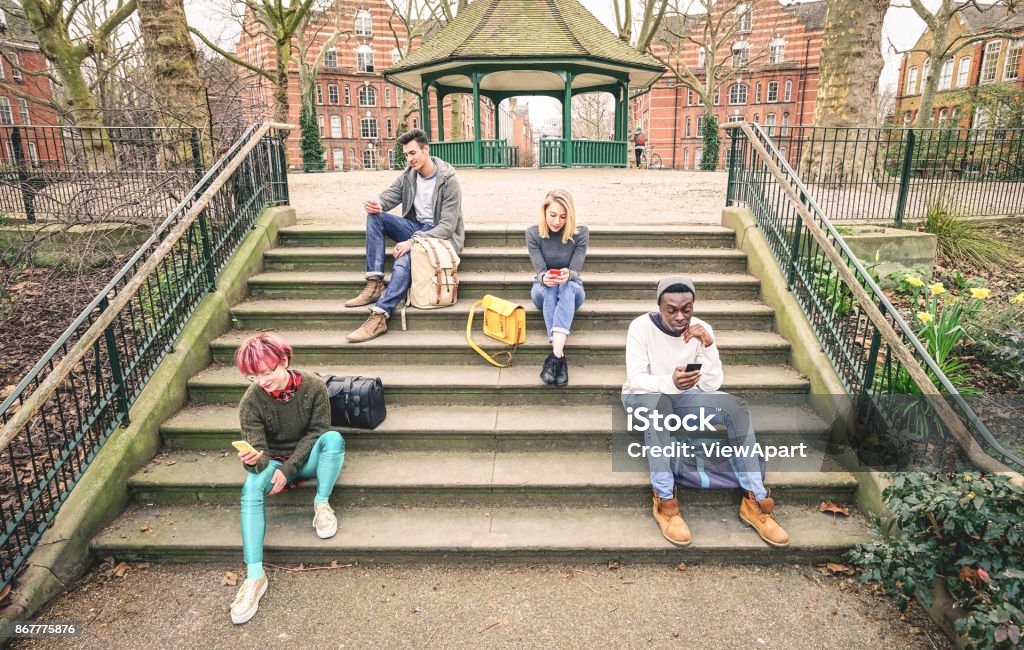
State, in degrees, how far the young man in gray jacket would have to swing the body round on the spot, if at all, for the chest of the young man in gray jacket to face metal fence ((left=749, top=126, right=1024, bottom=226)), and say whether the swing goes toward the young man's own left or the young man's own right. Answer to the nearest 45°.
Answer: approximately 135° to the young man's own left

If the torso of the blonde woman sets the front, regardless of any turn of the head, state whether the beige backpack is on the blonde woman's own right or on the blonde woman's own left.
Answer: on the blonde woman's own right

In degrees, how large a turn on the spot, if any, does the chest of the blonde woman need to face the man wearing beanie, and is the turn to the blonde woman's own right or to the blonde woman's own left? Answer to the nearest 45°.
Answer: approximately 45° to the blonde woman's own left

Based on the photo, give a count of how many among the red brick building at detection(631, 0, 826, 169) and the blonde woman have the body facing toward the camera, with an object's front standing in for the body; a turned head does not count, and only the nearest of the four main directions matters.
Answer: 2

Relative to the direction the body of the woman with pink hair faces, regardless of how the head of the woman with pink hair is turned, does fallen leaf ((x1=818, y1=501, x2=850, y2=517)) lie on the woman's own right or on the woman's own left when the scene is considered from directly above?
on the woman's own left

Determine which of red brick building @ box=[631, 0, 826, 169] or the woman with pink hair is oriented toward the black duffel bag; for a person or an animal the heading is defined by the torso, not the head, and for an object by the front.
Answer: the red brick building

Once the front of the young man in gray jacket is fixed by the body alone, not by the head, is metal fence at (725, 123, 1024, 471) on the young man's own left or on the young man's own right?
on the young man's own left
